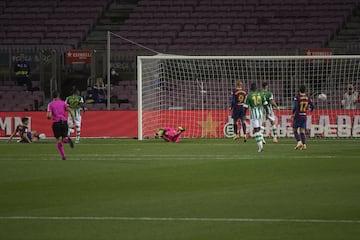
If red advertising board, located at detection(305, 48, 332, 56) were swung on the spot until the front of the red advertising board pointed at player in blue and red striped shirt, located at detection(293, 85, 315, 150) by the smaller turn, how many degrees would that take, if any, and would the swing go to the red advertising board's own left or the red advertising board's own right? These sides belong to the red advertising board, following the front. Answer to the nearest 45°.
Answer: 0° — it already faces them

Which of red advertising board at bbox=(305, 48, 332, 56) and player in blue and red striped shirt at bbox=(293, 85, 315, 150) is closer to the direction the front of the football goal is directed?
the player in blue and red striped shirt

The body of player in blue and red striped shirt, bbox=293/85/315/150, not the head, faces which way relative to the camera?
away from the camera

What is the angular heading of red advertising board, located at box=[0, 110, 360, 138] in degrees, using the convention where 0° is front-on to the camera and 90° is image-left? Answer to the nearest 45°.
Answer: approximately 0°
